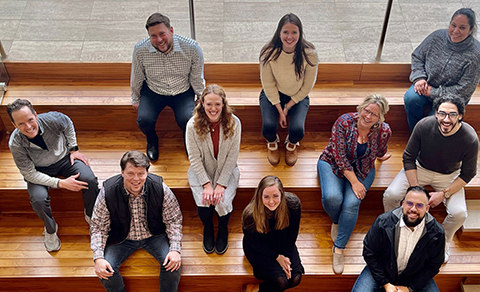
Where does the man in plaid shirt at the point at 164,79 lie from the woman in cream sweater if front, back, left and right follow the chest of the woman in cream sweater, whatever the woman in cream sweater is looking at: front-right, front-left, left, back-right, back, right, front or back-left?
right

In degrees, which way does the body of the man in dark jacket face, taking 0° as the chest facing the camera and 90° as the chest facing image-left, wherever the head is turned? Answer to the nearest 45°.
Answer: approximately 0°

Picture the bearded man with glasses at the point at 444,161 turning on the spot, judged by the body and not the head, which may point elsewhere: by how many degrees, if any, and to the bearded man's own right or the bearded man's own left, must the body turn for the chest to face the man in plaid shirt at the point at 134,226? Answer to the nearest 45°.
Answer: approximately 45° to the bearded man's own right

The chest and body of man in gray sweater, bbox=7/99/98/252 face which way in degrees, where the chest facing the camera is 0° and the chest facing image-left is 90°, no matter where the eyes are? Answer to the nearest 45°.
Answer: approximately 315°

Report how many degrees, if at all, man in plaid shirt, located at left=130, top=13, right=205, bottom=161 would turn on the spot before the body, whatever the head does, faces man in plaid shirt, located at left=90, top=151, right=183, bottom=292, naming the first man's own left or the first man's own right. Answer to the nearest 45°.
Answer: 0° — they already face them

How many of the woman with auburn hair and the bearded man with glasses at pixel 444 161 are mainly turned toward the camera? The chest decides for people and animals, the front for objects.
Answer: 2

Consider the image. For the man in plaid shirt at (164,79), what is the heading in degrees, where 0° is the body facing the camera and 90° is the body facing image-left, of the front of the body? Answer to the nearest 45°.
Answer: approximately 0°

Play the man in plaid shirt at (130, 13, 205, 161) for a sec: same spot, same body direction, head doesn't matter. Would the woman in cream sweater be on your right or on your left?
on your left
